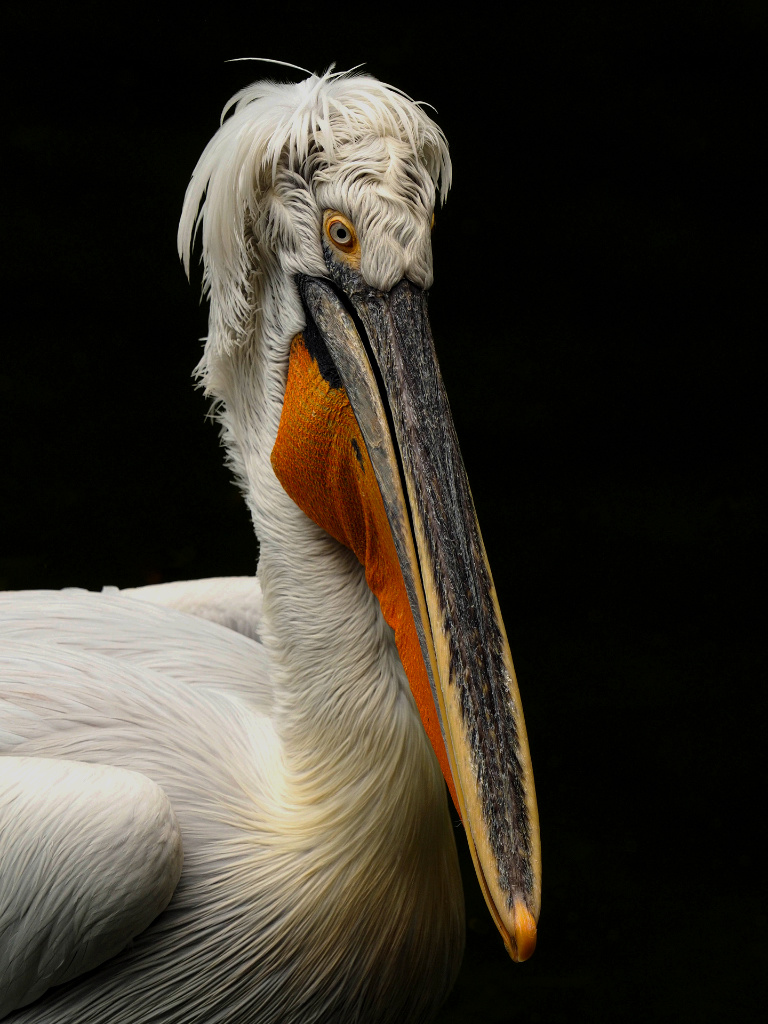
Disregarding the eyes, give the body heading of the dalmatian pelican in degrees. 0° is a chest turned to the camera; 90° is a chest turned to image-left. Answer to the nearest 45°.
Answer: approximately 315°
